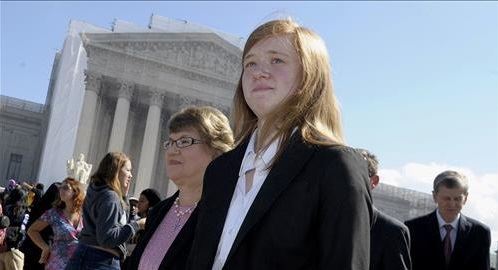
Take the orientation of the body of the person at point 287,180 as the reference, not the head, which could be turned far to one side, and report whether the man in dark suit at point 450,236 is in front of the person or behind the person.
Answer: behind

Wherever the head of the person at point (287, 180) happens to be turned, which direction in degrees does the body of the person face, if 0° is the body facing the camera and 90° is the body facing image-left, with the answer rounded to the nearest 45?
approximately 45°

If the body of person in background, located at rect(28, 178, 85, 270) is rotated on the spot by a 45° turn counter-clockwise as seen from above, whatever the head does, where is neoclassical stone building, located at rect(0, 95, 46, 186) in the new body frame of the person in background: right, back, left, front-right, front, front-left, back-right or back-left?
left

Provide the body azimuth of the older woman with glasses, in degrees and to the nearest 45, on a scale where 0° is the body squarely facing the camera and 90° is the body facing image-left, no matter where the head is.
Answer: approximately 45°

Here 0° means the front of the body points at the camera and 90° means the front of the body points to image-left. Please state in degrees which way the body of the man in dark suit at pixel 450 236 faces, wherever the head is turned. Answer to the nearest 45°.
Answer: approximately 0°

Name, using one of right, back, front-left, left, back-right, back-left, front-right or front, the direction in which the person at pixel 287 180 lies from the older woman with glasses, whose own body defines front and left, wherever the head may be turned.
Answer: front-left

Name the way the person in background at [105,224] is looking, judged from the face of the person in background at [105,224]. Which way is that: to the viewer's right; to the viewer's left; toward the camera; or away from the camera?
to the viewer's right

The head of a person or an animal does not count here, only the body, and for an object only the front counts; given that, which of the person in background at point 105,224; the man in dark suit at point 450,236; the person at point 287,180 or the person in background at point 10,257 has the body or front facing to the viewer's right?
the person in background at point 105,224
